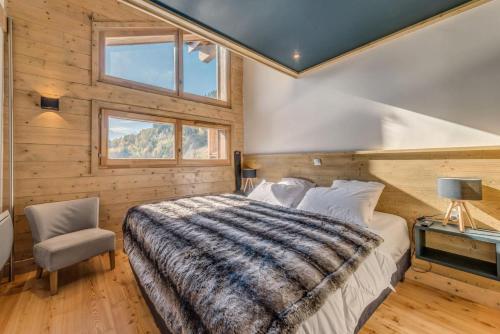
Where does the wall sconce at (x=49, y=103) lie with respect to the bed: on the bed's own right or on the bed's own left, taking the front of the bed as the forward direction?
on the bed's own right

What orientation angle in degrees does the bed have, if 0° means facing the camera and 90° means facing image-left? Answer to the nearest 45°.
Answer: approximately 45°

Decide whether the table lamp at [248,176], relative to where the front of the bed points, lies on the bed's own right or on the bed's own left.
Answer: on the bed's own right

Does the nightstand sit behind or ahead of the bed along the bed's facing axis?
behind

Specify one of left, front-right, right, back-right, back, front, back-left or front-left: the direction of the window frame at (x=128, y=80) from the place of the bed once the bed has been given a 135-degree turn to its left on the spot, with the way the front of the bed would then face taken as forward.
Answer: back-left

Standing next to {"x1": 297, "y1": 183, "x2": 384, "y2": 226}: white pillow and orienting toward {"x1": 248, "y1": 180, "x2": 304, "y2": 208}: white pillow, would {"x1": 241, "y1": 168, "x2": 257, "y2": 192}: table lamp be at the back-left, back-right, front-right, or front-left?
front-right
